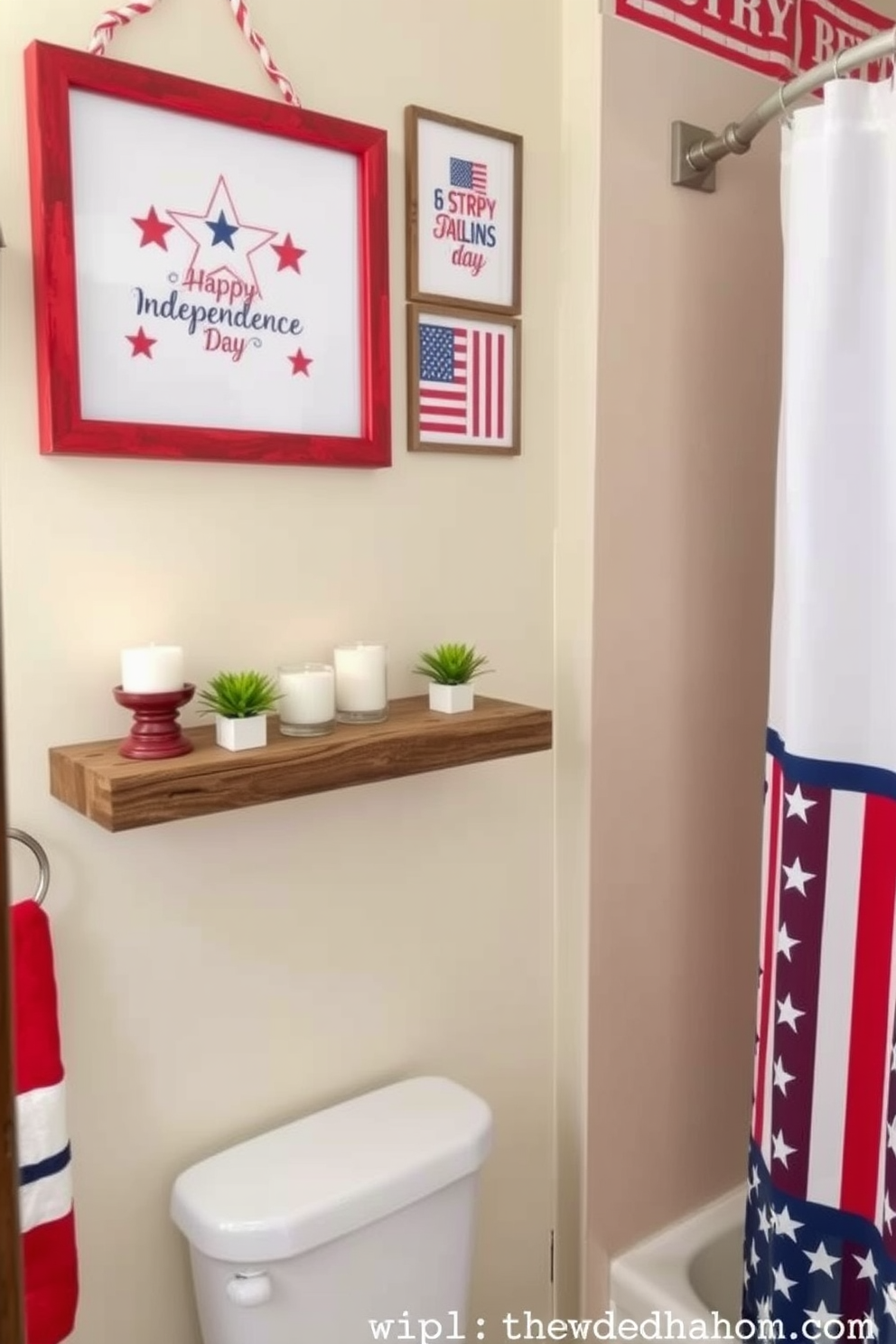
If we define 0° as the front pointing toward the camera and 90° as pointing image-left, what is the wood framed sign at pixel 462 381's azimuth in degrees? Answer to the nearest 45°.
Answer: approximately 315°

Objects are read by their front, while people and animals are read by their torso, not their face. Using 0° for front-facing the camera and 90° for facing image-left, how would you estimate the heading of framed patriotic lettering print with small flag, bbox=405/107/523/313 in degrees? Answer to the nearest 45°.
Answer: approximately 315°

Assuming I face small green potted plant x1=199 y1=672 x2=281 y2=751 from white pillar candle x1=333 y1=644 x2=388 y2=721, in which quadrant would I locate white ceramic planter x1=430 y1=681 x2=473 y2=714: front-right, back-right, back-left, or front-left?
back-left
